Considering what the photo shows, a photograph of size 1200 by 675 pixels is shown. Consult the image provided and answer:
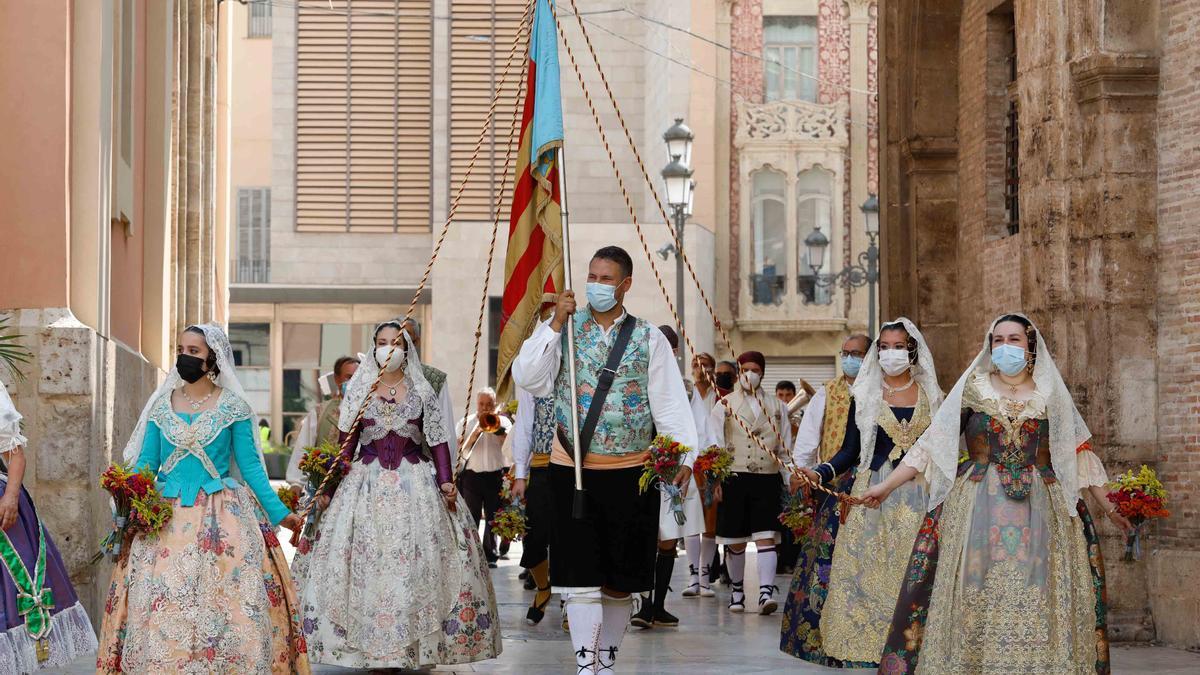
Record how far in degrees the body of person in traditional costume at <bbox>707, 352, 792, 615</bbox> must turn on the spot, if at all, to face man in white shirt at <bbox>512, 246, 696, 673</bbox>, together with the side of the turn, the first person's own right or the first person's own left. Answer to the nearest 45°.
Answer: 0° — they already face them

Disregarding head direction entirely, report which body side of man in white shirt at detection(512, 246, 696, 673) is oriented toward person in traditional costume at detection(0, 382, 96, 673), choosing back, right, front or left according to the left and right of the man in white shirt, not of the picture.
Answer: right

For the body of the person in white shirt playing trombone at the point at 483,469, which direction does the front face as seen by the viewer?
toward the camera

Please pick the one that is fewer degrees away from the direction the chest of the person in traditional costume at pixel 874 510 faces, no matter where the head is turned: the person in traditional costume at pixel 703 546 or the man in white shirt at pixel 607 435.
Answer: the man in white shirt

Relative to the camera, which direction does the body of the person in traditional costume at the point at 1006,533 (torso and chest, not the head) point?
toward the camera

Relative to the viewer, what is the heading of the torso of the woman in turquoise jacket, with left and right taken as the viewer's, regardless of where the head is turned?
facing the viewer

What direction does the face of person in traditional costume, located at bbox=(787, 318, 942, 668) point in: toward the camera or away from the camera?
toward the camera

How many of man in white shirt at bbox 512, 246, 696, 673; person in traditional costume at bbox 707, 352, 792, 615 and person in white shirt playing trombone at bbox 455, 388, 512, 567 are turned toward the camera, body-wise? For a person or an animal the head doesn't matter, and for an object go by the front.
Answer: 3

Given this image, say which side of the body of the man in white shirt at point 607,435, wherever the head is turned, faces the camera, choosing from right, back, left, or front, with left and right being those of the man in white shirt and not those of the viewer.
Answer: front
